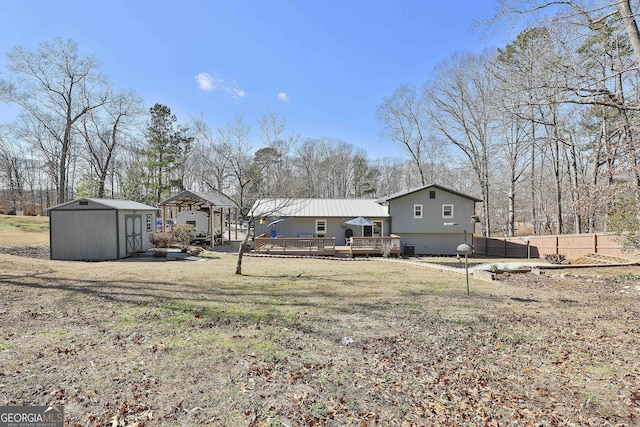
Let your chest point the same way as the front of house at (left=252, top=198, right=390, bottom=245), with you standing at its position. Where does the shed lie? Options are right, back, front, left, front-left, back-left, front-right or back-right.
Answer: front-right

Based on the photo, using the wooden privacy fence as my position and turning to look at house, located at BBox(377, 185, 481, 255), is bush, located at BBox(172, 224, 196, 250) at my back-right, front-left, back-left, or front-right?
front-left

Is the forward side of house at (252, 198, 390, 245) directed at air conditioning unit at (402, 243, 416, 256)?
no

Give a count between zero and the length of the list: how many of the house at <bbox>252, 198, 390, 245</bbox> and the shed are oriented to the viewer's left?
0

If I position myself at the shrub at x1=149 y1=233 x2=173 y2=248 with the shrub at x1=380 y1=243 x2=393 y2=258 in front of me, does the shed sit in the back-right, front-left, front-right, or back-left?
back-right

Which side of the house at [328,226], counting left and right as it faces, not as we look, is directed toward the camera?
back

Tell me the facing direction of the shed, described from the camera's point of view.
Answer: facing the viewer and to the right of the viewer
